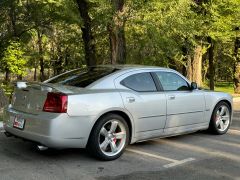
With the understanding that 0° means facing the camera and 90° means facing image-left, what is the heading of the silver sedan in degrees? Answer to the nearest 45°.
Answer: approximately 225°
